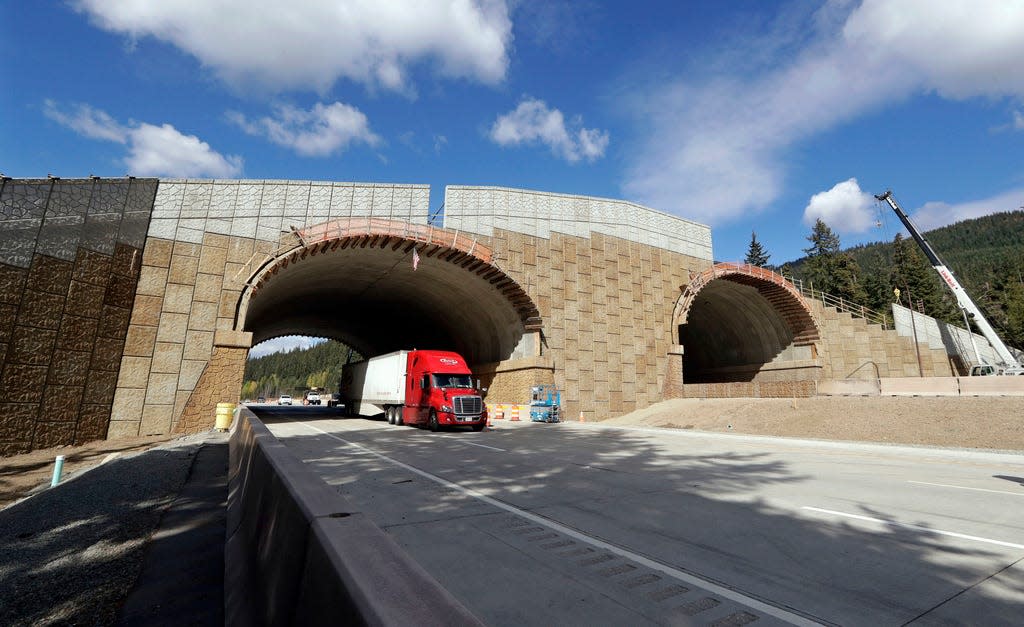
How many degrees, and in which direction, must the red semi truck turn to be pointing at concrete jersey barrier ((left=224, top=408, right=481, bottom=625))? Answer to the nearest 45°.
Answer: approximately 45° to its right

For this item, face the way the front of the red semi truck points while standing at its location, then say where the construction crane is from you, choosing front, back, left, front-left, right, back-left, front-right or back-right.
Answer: front-left

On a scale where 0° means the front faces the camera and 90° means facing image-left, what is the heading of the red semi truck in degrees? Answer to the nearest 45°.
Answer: approximately 315°

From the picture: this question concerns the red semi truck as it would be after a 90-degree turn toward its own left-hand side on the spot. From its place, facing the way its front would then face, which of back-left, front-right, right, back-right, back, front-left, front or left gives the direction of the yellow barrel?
back-left
